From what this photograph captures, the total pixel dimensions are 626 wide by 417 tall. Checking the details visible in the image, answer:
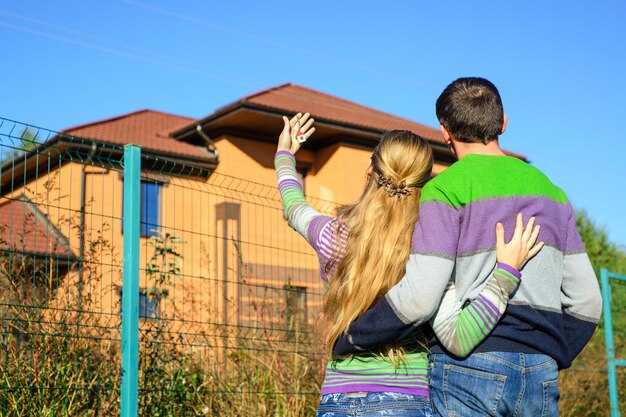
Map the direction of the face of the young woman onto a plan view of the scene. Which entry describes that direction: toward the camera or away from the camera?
away from the camera

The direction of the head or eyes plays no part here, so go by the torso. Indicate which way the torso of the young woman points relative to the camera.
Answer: away from the camera

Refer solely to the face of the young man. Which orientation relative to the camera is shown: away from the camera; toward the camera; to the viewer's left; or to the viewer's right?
away from the camera

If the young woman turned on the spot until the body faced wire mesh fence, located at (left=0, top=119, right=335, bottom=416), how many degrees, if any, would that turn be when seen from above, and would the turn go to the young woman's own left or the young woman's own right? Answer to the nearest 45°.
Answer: approximately 45° to the young woman's own left

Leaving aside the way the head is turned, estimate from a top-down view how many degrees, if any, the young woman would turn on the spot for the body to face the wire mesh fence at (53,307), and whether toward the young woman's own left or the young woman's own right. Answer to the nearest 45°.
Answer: approximately 45° to the young woman's own left

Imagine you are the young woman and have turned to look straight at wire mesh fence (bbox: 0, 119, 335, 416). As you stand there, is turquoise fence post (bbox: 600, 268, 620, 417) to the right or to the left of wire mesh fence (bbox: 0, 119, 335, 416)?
right
